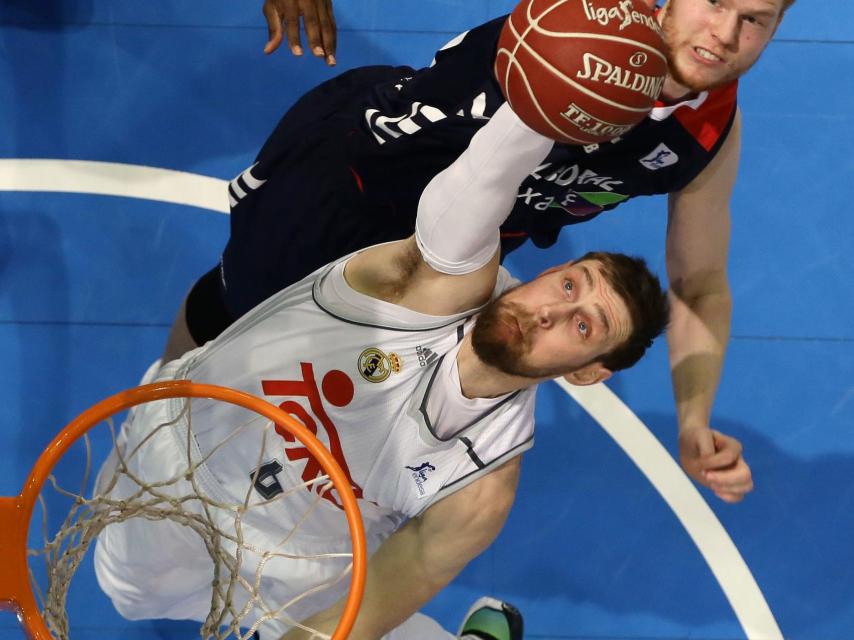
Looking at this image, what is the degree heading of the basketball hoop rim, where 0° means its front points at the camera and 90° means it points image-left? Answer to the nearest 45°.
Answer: approximately 270°

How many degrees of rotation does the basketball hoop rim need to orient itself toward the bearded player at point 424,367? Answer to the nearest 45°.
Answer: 0° — it already faces them

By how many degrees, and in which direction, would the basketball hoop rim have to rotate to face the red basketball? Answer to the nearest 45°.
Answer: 0° — it already faces it

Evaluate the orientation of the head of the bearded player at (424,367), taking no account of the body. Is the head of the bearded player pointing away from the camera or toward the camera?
toward the camera
